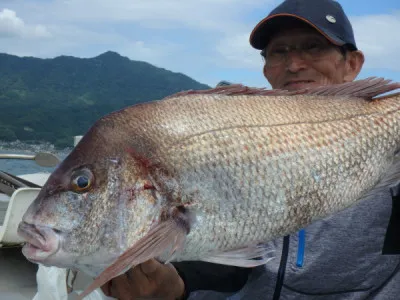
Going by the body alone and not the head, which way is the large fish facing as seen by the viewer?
to the viewer's left
